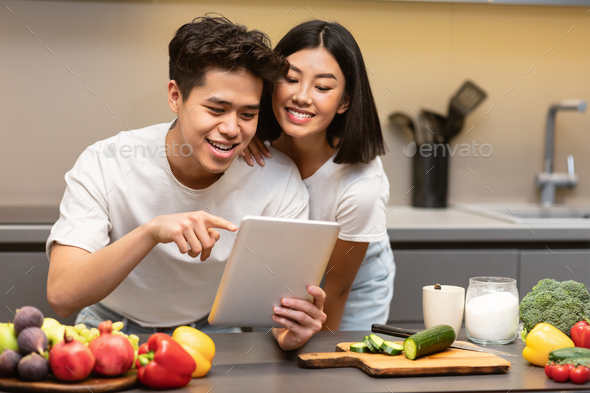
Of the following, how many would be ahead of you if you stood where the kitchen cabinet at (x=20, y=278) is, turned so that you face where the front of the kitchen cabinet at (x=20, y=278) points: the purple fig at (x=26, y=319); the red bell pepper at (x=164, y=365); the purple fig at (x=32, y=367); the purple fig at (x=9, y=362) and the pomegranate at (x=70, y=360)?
5

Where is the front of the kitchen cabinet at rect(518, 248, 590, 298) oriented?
toward the camera

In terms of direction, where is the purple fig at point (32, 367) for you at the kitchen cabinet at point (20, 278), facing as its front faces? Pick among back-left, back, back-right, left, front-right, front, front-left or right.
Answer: front

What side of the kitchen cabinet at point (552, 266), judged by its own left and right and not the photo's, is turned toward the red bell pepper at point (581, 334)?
front

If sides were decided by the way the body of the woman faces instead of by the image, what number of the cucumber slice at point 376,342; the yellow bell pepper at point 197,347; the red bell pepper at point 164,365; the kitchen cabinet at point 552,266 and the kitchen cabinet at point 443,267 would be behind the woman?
2

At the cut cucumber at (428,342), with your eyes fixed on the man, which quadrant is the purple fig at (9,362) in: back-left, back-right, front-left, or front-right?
front-left

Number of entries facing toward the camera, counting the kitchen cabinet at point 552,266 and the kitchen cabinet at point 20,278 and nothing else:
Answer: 2

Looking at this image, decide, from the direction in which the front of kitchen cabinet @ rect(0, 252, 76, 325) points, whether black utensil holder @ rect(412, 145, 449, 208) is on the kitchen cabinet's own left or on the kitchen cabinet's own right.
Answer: on the kitchen cabinet's own left

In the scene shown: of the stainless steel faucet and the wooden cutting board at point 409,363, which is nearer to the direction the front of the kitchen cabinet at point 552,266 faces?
the wooden cutting board

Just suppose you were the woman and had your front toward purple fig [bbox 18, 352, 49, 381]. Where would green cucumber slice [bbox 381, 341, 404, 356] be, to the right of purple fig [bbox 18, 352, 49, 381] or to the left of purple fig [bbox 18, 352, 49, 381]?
left

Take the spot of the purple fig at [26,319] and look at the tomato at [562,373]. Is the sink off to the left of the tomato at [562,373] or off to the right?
left

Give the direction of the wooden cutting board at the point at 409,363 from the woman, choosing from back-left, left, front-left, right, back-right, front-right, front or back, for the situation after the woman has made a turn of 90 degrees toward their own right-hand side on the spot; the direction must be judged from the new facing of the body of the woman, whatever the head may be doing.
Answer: back-left

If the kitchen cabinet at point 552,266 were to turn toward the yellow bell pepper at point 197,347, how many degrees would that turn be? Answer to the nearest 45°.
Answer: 0° — it already faces it

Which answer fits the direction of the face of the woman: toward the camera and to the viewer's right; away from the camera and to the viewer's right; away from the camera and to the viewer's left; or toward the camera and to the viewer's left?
toward the camera and to the viewer's left

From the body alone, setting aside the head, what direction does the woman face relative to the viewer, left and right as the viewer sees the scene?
facing the viewer and to the left of the viewer

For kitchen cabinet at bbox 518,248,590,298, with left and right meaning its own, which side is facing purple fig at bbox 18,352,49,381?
front

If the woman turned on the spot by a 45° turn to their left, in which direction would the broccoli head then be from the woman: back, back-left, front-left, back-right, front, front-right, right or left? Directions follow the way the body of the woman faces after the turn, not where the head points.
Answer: front-left

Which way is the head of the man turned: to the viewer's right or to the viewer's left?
to the viewer's right

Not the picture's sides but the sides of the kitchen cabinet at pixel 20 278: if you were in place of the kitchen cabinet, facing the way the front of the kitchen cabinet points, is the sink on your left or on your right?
on your left

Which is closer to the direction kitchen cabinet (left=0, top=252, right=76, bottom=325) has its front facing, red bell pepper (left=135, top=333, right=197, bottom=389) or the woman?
the red bell pepper
